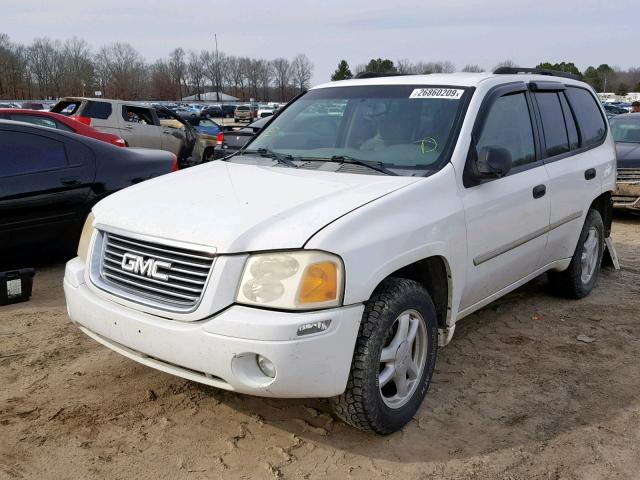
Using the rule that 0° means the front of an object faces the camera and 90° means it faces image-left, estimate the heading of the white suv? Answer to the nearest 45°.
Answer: approximately 45°

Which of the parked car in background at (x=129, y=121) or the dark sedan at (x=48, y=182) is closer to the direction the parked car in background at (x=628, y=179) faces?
the dark sedan

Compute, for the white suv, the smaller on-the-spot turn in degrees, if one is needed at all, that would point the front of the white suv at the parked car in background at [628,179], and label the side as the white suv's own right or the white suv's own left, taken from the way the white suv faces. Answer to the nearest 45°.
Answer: approximately 180°

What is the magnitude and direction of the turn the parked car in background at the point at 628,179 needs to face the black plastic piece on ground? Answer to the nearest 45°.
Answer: approximately 45° to its right

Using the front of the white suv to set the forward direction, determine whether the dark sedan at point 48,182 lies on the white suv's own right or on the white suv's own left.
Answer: on the white suv's own right

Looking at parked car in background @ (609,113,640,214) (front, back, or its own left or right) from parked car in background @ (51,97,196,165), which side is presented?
right
